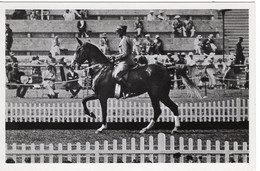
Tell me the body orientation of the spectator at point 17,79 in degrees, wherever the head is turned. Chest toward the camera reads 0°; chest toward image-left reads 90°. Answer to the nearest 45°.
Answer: approximately 315°
